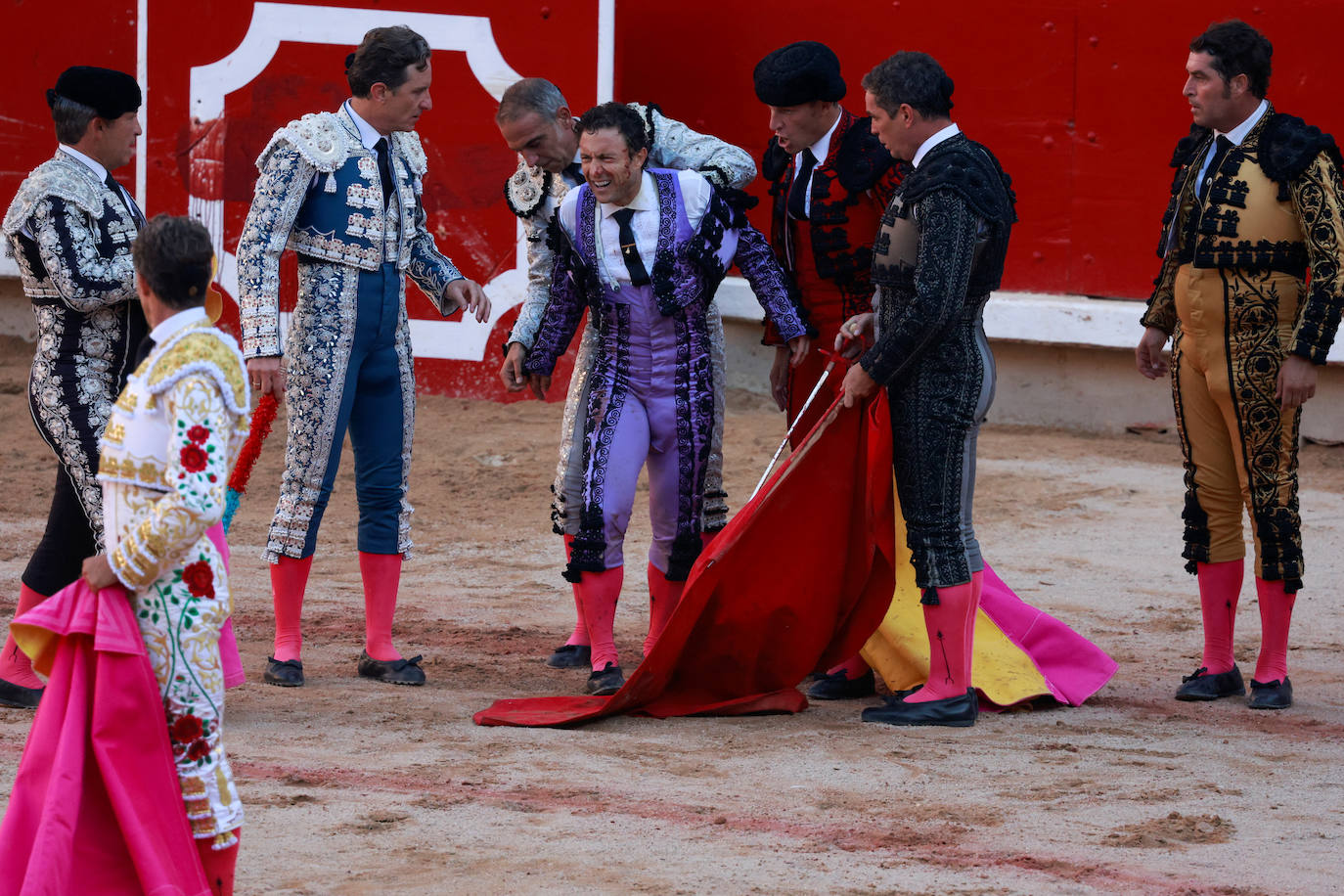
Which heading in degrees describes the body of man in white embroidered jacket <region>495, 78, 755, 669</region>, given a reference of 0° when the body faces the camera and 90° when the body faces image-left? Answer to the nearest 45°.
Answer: approximately 0°
